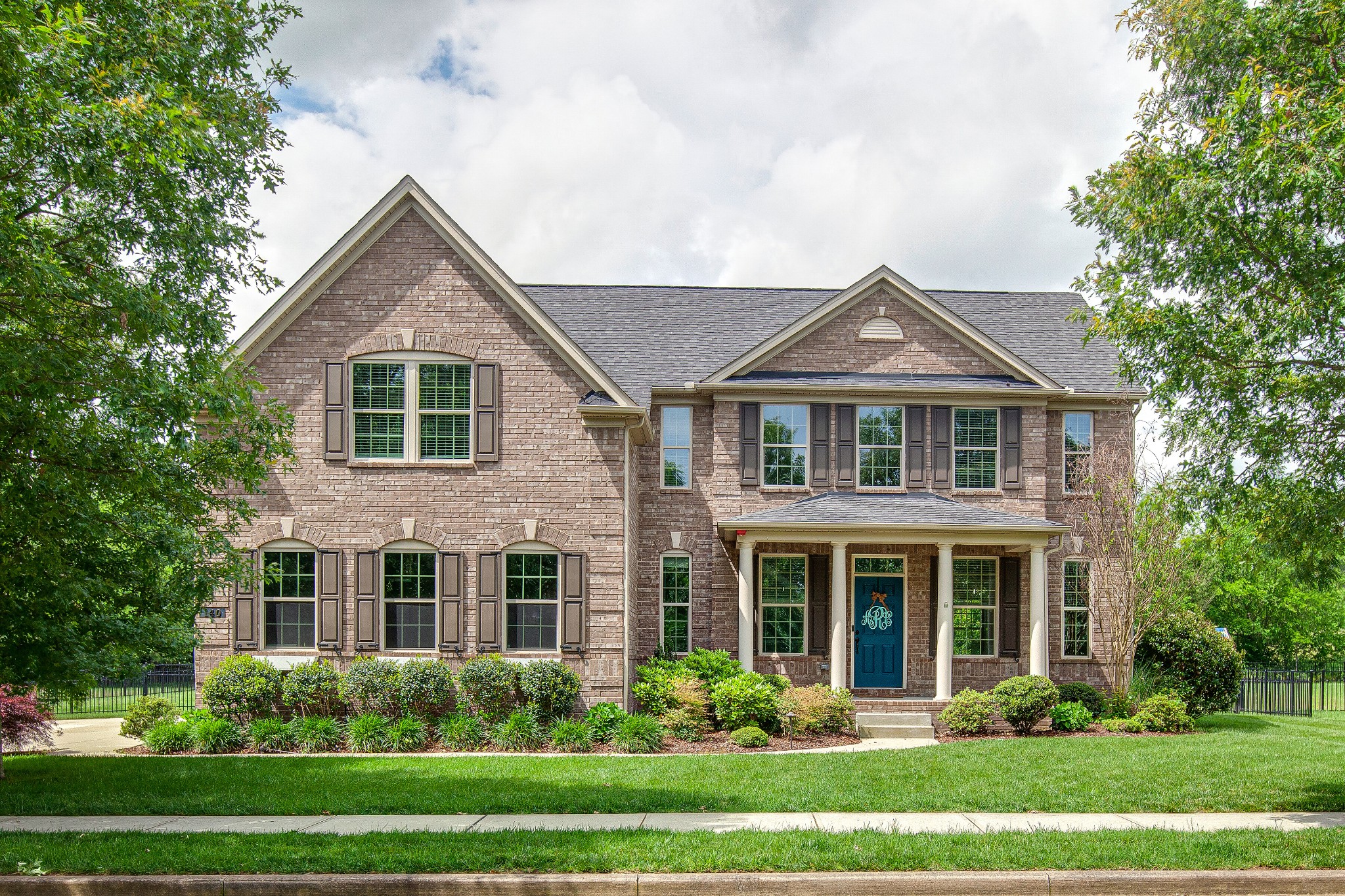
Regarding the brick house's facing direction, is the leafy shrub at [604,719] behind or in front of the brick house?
in front

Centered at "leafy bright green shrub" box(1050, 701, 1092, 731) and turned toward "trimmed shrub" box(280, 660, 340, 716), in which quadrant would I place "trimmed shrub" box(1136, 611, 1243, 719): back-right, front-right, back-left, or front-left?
back-right

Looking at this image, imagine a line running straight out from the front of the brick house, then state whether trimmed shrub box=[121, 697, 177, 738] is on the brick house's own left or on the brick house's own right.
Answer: on the brick house's own right

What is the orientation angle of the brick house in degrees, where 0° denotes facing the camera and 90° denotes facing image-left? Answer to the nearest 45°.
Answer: approximately 0°
